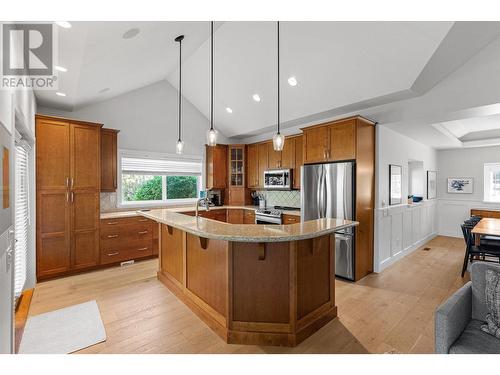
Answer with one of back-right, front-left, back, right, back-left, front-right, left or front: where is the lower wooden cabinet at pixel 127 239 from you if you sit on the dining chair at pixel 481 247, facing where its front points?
back-right

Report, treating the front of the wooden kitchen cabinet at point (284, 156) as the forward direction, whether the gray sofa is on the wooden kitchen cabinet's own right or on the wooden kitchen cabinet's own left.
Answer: on the wooden kitchen cabinet's own left

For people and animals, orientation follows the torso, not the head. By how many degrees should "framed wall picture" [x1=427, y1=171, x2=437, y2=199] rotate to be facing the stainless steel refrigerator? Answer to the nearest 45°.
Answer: approximately 45° to its right

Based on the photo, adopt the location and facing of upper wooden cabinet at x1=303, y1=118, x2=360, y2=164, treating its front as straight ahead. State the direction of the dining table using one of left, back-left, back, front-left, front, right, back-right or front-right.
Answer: back-left

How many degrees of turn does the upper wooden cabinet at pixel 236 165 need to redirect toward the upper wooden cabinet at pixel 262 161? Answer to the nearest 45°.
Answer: approximately 45° to its left

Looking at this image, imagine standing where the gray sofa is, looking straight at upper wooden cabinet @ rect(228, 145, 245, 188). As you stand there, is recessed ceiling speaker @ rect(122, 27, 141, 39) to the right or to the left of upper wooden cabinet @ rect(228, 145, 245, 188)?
left

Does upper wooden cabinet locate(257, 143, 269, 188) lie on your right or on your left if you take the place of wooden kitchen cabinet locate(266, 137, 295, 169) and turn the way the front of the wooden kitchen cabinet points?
on your right

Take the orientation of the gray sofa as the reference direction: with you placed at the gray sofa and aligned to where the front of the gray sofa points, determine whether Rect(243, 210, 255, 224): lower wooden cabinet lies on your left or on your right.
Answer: on your right

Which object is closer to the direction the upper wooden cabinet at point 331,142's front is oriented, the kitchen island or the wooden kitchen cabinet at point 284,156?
the kitchen island

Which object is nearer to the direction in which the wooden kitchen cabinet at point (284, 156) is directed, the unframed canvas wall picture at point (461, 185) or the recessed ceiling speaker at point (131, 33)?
the recessed ceiling speaker

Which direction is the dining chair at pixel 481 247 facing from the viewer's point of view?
to the viewer's right

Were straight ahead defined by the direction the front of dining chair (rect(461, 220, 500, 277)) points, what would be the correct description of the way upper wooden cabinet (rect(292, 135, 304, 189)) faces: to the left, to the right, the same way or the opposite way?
to the right
